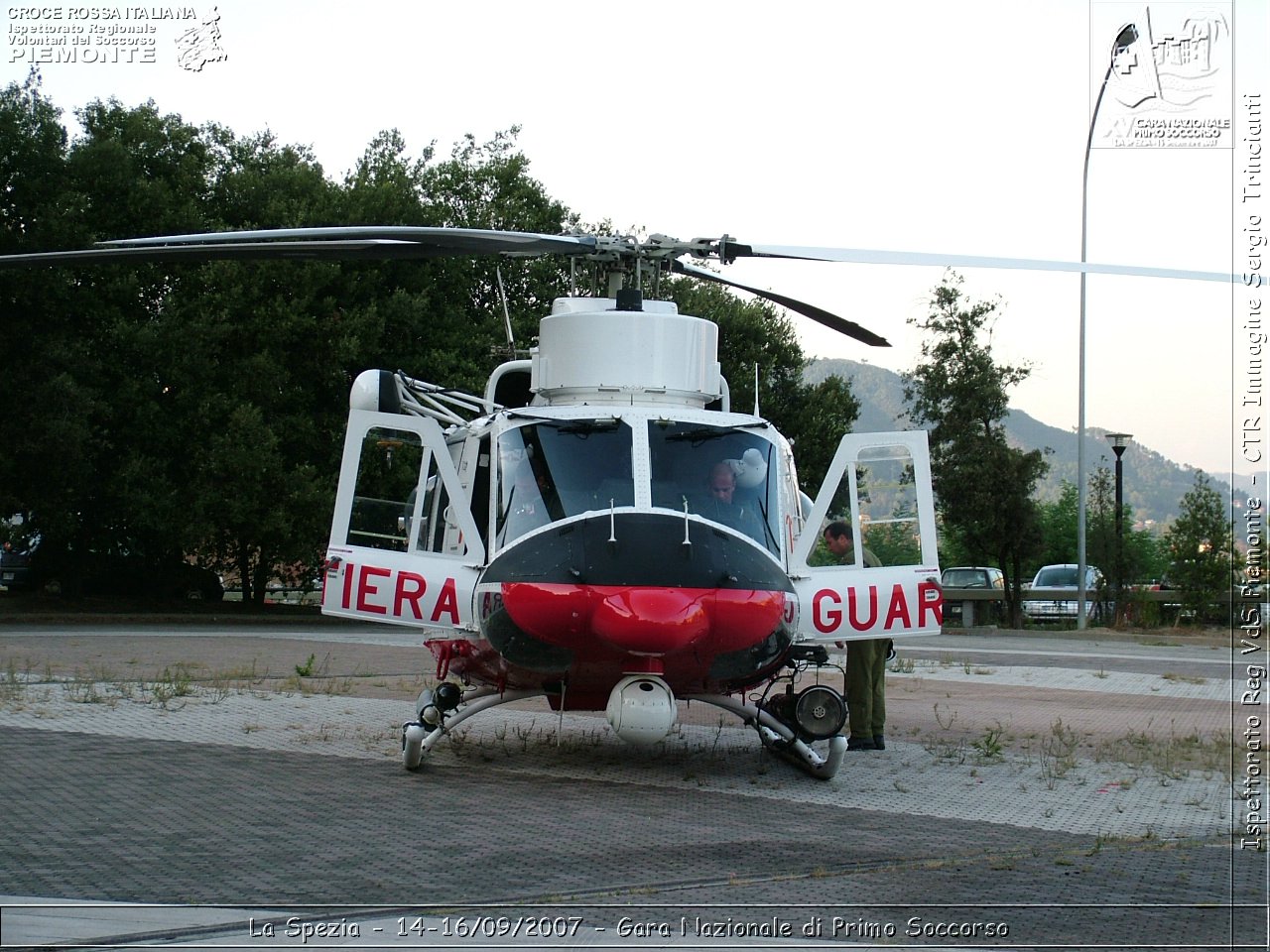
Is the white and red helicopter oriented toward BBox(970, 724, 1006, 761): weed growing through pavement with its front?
no

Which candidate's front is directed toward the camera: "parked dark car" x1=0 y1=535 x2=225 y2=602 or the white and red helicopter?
the white and red helicopter

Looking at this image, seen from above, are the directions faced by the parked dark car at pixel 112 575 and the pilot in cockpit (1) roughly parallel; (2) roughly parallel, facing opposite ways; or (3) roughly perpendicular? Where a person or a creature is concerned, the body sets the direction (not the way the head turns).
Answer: roughly perpendicular

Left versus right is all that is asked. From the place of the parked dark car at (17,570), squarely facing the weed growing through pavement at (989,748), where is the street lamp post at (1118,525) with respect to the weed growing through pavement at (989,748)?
left

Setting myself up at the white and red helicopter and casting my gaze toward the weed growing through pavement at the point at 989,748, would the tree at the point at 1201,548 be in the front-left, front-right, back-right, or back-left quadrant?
front-left

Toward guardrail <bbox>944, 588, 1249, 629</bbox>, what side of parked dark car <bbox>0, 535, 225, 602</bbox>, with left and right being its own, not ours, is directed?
front

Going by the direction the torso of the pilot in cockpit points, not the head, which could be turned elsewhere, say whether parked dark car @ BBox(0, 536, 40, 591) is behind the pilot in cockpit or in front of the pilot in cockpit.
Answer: behind

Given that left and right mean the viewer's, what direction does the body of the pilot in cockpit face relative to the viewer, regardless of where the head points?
facing the viewer

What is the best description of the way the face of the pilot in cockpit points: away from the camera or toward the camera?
toward the camera

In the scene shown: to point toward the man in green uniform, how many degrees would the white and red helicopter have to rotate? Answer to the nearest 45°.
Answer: approximately 45° to its left

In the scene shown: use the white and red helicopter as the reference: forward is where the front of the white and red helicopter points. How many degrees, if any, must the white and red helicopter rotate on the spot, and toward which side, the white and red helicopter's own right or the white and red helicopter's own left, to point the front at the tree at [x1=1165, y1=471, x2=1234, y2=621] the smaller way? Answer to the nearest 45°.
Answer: approximately 135° to the white and red helicopter's own left

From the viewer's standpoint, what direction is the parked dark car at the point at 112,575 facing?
to the viewer's right

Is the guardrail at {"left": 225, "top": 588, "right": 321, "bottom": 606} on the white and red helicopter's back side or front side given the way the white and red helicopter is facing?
on the back side

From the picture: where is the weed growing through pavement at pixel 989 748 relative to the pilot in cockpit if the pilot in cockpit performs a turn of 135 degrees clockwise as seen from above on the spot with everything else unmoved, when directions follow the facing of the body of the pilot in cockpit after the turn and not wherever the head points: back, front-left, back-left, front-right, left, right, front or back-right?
right

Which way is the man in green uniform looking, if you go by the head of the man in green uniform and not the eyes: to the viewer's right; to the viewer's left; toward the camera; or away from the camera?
to the viewer's left
